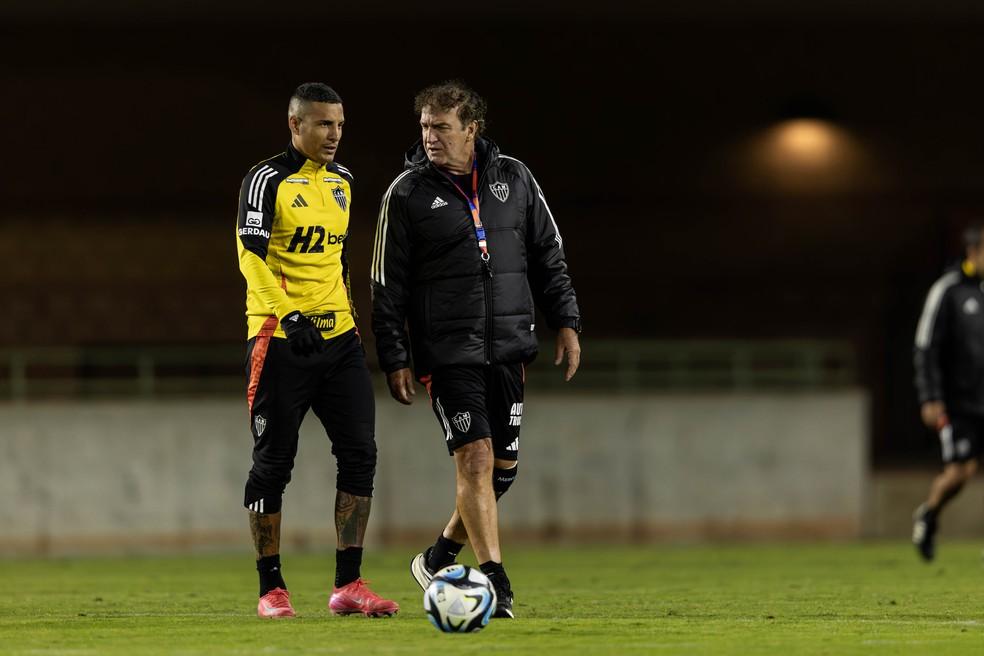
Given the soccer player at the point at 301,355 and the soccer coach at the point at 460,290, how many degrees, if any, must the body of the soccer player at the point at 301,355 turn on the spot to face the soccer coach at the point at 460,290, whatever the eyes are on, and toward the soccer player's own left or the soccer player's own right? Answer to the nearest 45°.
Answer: approximately 45° to the soccer player's own left

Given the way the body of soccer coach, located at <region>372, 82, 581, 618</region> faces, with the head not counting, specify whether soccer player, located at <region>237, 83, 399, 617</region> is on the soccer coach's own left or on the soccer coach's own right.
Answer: on the soccer coach's own right

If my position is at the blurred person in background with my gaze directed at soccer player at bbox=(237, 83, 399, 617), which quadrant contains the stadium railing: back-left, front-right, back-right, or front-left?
back-right

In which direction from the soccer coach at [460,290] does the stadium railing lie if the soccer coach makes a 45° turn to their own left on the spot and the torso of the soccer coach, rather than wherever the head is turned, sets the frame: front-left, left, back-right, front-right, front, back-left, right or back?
back-left

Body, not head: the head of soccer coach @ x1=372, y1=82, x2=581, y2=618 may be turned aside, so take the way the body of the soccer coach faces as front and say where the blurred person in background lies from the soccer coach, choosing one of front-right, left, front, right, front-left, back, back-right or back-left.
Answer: back-left

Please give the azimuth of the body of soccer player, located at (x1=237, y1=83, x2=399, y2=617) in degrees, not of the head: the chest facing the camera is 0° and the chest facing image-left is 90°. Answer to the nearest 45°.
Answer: approximately 315°
